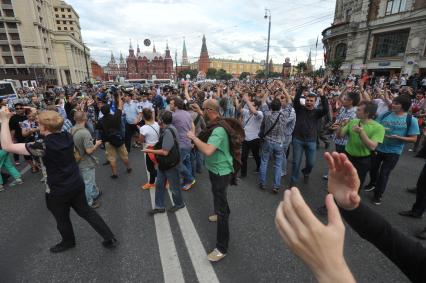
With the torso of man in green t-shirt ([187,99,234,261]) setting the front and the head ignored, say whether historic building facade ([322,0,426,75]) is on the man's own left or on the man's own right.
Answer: on the man's own right

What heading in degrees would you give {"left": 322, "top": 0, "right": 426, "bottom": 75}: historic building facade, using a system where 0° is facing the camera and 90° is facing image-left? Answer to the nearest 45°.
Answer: approximately 45°

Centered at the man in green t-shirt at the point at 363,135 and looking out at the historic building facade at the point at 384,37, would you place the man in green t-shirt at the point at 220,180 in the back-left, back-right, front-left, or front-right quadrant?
back-left

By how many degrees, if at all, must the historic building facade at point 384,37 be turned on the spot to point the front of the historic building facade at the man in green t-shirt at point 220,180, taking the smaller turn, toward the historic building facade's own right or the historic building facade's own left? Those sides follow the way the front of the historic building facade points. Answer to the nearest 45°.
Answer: approximately 45° to the historic building facade's own left

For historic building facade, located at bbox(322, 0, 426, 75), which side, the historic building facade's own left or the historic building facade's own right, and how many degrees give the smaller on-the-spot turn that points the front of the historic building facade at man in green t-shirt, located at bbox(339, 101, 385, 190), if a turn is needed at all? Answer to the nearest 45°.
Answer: approximately 45° to the historic building facade's own left
